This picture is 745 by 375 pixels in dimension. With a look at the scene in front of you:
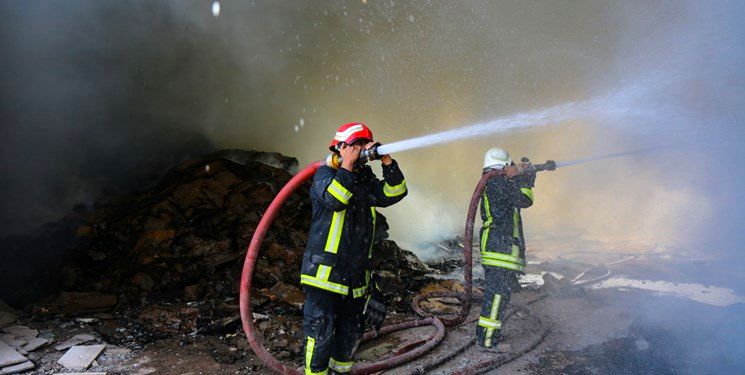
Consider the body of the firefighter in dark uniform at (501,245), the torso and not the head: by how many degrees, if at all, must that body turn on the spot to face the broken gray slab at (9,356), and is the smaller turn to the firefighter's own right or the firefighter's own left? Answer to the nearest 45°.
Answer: approximately 180°

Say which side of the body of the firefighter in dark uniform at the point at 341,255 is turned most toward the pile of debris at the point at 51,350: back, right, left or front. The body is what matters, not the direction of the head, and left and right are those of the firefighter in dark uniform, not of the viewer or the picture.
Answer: back

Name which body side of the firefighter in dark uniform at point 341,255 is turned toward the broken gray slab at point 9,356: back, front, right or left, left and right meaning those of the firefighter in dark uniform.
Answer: back

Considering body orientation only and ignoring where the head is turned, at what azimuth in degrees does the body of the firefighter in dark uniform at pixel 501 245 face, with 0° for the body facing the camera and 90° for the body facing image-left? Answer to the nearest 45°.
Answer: approximately 270°

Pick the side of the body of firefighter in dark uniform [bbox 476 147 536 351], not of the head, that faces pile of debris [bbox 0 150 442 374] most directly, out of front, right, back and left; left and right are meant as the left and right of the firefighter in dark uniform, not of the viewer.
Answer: back

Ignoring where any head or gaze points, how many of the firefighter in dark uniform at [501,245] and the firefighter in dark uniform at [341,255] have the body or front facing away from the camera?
0

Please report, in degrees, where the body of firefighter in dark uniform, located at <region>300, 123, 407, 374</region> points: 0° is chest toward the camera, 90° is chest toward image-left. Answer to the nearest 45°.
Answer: approximately 315°

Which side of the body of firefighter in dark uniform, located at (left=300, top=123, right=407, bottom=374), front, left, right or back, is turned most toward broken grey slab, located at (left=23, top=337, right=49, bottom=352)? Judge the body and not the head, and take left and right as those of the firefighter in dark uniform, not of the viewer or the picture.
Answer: back
